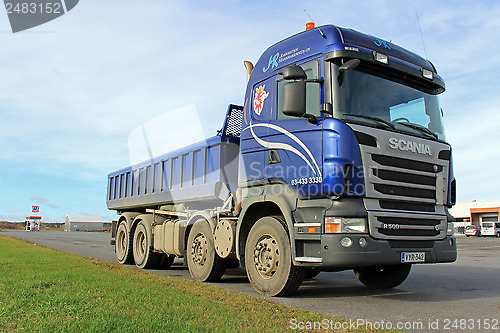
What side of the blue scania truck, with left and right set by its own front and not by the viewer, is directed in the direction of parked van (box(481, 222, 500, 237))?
left

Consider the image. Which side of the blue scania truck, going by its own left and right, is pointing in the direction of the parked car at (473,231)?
left

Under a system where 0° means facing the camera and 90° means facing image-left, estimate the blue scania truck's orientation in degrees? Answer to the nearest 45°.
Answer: approximately 315°
